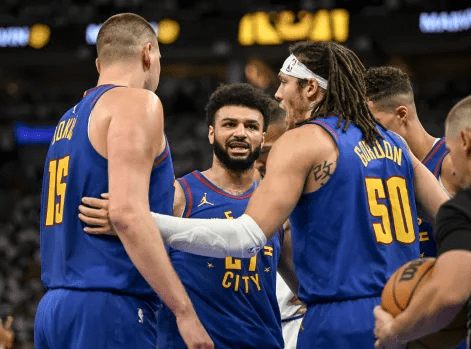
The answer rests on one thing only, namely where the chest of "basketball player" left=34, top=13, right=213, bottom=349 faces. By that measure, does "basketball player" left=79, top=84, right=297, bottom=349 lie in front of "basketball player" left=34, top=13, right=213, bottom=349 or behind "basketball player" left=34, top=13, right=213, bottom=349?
in front

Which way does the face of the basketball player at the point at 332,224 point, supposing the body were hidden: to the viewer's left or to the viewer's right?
to the viewer's left

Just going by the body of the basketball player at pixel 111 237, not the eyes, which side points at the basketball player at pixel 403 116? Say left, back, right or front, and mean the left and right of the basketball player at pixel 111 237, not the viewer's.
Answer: front

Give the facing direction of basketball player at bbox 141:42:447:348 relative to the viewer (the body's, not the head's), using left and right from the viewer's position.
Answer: facing away from the viewer and to the left of the viewer

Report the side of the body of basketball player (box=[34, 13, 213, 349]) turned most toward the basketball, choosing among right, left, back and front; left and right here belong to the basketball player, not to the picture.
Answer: right

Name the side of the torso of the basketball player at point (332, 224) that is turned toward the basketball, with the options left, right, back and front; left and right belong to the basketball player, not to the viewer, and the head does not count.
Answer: back

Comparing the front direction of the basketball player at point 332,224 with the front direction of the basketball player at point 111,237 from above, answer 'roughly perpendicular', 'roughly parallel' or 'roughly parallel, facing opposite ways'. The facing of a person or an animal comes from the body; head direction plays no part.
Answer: roughly perpendicular

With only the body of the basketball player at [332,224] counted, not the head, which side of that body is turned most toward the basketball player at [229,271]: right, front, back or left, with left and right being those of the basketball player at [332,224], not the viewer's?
front

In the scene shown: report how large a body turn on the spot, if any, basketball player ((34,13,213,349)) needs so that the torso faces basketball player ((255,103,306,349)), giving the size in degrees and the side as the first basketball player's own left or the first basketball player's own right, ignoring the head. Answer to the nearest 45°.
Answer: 0° — they already face them

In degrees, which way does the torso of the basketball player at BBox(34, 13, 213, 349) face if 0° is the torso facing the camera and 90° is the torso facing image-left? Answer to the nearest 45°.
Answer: approximately 225°

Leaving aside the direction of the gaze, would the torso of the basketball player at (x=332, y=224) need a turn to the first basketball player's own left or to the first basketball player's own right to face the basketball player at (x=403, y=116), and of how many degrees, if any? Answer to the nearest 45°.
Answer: approximately 45° to the first basketball player's own right

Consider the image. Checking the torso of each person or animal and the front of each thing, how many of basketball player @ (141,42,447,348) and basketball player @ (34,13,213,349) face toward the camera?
0

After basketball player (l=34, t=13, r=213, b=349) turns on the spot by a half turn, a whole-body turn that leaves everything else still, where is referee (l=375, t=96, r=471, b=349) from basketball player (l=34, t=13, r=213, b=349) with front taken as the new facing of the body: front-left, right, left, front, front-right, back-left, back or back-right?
left

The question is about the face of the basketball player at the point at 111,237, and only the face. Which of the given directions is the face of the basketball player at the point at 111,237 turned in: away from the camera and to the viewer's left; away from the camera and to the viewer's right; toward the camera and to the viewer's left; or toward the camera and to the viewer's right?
away from the camera and to the viewer's right
